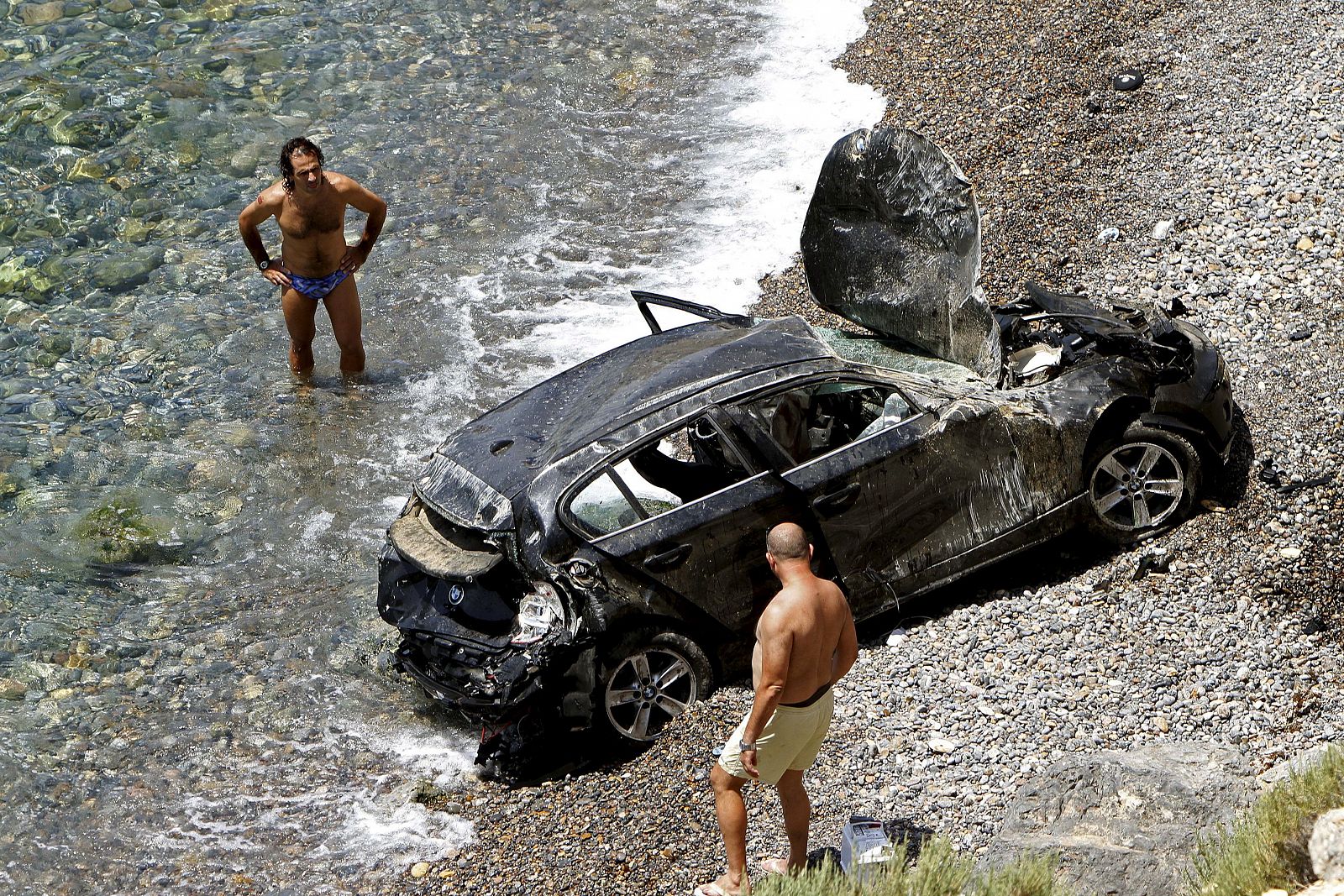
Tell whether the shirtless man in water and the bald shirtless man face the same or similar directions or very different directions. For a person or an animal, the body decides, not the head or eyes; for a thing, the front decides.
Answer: very different directions

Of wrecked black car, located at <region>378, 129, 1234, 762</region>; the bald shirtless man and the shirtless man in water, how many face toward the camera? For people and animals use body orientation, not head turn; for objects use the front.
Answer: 1

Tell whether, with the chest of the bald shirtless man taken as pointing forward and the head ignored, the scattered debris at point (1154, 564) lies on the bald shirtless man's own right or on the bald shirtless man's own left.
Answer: on the bald shirtless man's own right

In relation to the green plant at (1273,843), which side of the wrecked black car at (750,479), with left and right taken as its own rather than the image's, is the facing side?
right

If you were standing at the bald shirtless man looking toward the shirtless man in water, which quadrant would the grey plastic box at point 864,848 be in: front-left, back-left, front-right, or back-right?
back-right

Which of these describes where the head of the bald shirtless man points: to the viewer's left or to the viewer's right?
to the viewer's left

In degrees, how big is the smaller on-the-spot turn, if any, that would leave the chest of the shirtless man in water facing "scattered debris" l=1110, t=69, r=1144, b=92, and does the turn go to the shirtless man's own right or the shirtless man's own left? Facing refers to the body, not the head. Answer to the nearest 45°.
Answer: approximately 90° to the shirtless man's own left

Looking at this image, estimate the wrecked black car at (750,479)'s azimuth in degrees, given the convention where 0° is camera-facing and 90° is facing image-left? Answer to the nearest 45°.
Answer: approximately 225°

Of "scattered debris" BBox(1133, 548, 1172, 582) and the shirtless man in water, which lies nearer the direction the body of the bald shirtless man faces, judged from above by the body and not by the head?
the shirtless man in water

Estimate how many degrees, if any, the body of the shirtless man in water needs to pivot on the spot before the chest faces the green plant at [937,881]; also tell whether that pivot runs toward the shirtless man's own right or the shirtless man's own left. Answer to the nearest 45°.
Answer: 0° — they already face it

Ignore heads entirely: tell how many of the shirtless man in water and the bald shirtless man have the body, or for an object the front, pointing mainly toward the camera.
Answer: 1

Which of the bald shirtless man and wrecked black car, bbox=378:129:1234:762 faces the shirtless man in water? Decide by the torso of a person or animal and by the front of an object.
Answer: the bald shirtless man

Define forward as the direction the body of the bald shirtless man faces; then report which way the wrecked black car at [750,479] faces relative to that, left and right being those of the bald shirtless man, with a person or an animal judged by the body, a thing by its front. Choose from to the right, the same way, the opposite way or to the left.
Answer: to the right

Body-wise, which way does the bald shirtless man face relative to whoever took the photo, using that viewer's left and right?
facing away from the viewer and to the left of the viewer
